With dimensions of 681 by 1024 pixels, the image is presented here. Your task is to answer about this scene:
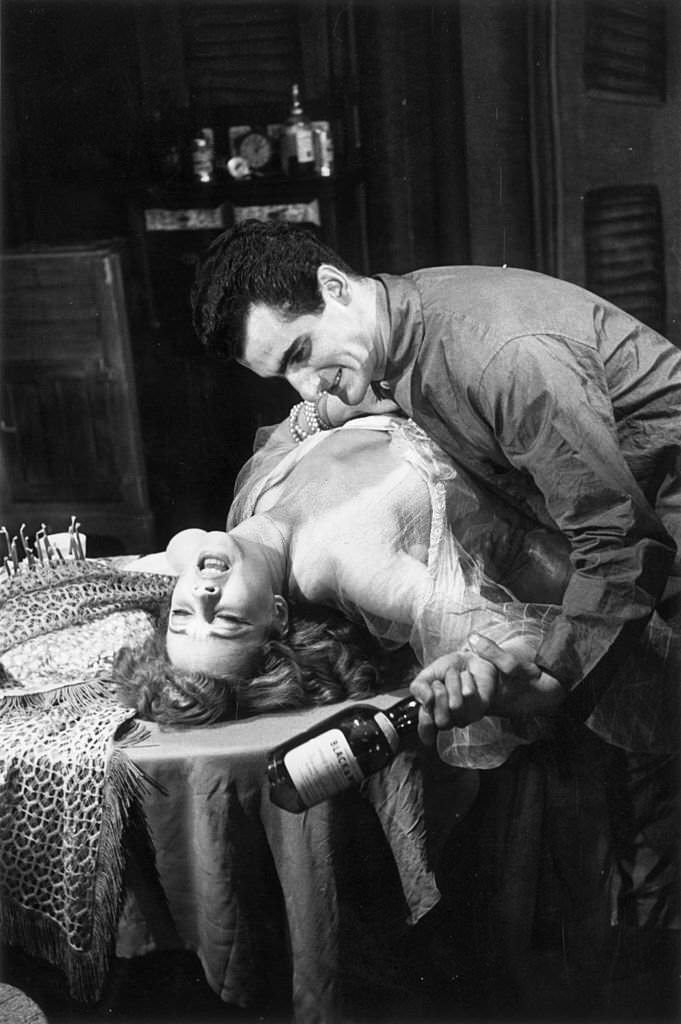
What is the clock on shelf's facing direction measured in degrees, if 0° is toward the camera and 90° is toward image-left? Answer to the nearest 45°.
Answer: approximately 0°
